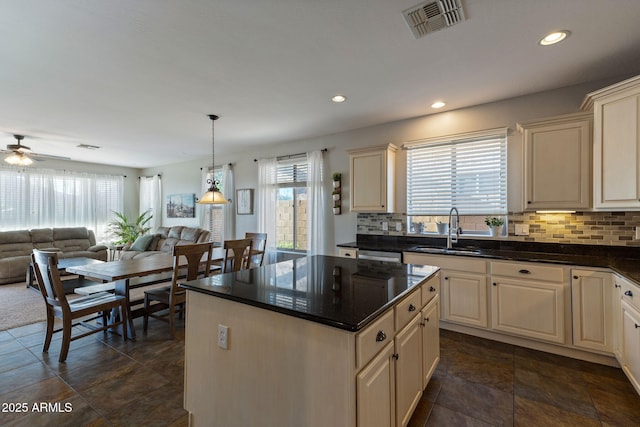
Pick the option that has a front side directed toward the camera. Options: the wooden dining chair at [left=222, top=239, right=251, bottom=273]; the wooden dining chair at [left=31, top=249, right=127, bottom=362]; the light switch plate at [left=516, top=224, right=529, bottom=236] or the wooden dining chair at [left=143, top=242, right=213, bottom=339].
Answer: the light switch plate

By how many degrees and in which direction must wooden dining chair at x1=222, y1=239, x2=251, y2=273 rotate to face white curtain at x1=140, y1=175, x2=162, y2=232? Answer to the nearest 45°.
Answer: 0° — it already faces it

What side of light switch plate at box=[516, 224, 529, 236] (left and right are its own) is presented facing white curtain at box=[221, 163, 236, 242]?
right

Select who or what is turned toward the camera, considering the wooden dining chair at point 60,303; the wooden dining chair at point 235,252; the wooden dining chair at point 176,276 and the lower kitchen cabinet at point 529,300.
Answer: the lower kitchen cabinet

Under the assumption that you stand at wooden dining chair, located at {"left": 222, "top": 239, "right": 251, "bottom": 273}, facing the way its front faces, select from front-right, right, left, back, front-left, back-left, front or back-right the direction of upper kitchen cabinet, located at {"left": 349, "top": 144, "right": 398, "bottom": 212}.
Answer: back-right

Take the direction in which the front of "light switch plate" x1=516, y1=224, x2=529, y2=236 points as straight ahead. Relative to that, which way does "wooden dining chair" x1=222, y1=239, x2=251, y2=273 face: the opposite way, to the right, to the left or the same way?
to the right

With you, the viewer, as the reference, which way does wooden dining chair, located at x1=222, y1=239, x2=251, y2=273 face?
facing away from the viewer and to the left of the viewer
